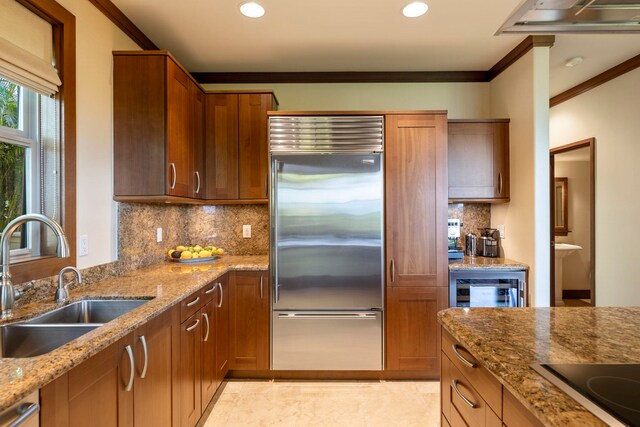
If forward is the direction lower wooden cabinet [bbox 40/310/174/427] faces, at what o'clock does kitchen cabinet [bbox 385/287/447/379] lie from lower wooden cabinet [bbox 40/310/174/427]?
The kitchen cabinet is roughly at 10 o'clock from the lower wooden cabinet.

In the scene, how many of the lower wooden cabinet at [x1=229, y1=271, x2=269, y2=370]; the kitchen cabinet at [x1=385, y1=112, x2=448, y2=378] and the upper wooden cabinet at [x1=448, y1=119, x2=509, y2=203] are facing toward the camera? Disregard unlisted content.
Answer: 3

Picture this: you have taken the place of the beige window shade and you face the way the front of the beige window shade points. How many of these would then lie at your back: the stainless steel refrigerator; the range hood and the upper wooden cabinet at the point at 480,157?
0

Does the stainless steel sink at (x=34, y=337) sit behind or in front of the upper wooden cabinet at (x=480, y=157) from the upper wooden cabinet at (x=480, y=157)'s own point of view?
in front

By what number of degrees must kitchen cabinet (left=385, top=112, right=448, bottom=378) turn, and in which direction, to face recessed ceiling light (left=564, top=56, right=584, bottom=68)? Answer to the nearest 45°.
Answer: approximately 135° to its left

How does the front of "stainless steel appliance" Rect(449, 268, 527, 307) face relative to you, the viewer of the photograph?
facing the viewer

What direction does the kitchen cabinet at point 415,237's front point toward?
toward the camera

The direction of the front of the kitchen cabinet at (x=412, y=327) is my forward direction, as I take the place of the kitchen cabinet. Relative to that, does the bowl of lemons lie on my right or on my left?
on my right

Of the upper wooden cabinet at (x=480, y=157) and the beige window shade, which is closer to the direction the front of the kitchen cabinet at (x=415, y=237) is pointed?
the beige window shade

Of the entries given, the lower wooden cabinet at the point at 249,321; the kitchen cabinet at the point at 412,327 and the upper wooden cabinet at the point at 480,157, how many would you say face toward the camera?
3

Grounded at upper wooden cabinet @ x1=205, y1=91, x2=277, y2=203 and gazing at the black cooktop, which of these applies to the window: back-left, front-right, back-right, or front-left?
front-right

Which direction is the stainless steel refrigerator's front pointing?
toward the camera

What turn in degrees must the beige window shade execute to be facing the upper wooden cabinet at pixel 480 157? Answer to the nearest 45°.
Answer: approximately 45° to its left

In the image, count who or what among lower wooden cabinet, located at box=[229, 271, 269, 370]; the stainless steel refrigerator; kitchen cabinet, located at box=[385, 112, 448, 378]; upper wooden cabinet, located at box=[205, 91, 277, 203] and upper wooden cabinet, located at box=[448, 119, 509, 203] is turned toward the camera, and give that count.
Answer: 5

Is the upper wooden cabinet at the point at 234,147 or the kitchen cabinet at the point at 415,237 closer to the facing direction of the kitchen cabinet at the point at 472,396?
the upper wooden cabinet
